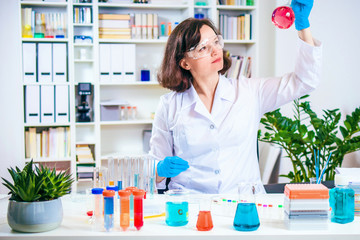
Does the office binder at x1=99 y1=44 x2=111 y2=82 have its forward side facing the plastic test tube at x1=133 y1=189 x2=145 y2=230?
yes

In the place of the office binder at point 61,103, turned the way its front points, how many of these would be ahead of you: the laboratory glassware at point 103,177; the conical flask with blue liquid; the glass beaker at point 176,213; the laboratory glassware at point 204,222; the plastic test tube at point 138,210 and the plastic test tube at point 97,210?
6

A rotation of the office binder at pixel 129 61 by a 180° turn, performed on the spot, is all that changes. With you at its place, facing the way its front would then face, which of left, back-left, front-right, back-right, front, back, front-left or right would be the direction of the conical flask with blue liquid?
back

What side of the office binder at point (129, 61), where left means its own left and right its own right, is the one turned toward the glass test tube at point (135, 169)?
front

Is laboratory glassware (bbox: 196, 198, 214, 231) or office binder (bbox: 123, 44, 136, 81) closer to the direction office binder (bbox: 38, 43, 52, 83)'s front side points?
the laboratory glassware

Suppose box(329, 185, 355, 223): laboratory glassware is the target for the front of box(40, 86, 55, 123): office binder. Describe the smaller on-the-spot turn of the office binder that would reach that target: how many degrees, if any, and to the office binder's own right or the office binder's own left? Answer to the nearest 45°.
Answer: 0° — it already faces it

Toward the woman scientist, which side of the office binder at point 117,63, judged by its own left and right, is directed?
front

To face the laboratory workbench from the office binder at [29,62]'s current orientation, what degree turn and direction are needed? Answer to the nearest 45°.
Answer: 0° — it already faces it

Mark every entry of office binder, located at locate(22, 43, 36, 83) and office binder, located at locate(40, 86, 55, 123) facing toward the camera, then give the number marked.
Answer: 2

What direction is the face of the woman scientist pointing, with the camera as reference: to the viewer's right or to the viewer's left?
to the viewer's right

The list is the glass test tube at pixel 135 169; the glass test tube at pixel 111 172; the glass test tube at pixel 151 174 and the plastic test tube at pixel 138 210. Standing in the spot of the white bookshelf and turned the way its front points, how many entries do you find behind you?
0

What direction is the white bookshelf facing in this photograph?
toward the camera

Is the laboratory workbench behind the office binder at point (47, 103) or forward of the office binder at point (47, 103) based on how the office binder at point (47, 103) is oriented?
forward

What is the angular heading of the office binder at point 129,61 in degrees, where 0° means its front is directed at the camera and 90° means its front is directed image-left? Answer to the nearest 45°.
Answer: approximately 0°

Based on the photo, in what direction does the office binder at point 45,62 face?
toward the camera

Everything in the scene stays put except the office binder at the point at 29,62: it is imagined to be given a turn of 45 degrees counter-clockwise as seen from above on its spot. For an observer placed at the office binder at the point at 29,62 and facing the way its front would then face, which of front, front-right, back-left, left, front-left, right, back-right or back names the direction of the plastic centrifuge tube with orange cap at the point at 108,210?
front-right

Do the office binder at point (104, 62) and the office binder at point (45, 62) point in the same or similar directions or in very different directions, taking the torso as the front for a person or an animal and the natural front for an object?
same or similar directions
